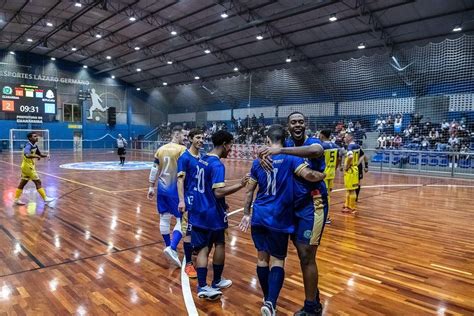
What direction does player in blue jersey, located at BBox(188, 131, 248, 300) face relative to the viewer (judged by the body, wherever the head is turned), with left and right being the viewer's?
facing away from the viewer and to the right of the viewer

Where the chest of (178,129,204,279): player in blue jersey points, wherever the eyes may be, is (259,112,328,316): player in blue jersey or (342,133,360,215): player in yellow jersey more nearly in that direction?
the player in blue jersey

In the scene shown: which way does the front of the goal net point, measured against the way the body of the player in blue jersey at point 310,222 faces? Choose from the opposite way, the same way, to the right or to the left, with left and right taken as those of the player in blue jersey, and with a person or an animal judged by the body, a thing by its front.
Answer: to the left

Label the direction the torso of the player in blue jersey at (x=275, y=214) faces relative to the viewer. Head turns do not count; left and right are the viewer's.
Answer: facing away from the viewer

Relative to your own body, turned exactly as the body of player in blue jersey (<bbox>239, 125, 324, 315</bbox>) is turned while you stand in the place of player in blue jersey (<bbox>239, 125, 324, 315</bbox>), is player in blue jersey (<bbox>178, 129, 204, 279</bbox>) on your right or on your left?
on your left
